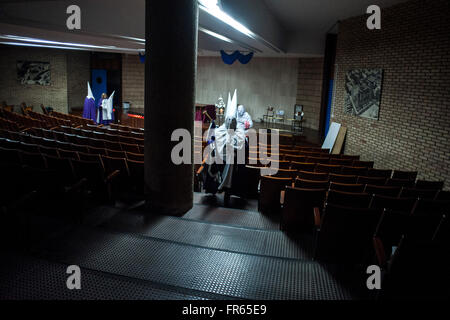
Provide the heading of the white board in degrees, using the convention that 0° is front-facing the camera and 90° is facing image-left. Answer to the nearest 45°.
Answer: approximately 45°

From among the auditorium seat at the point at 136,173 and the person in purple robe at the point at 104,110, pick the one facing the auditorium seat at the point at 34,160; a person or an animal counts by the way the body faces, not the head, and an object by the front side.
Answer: the person in purple robe

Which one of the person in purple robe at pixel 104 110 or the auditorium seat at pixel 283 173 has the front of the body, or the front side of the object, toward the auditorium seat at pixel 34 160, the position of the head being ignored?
the person in purple robe

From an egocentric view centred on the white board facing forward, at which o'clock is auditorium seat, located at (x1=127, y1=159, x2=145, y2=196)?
The auditorium seat is roughly at 11 o'clock from the white board.

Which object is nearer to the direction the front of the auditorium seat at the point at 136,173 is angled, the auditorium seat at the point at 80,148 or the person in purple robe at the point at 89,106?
the person in purple robe

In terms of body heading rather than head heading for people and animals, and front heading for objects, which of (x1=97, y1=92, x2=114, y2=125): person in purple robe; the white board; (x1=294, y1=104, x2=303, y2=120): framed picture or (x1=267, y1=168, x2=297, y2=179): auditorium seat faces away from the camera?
the auditorium seat

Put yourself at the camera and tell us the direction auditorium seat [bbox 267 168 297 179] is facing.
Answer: facing away from the viewer

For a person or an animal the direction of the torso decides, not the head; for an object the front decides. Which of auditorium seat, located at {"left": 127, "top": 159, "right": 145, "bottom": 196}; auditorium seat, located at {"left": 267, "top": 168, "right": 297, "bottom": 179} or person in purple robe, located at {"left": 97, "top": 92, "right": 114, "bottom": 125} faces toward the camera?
the person in purple robe

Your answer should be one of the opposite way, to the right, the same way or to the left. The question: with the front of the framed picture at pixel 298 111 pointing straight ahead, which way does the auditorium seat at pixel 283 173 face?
the opposite way

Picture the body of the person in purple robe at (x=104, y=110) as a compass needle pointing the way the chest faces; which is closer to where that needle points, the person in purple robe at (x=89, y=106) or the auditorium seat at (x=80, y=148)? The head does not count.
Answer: the auditorium seat

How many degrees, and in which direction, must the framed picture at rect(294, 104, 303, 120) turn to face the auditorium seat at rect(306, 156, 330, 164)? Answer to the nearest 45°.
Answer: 0° — it already faces it

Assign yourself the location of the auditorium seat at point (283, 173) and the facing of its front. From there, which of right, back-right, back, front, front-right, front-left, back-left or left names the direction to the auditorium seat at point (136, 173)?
left

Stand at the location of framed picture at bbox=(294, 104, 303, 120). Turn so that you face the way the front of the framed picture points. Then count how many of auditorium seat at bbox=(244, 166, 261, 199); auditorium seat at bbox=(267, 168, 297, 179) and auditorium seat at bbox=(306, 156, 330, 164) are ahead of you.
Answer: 3

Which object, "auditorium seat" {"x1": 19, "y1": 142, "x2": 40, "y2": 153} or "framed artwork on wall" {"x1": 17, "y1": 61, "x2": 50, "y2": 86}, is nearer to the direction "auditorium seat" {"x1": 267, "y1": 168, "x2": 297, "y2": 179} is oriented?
the framed artwork on wall

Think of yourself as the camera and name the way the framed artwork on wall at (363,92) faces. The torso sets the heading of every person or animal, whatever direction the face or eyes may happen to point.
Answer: facing the viewer and to the left of the viewer

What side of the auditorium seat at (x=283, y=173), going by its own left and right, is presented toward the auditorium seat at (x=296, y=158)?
front

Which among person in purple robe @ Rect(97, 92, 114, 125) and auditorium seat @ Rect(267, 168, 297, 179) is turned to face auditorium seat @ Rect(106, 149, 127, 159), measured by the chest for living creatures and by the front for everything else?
the person in purple robe

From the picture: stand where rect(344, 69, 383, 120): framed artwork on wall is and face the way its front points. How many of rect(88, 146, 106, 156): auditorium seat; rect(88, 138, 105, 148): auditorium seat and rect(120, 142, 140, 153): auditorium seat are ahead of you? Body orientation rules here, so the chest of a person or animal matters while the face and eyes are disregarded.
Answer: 3

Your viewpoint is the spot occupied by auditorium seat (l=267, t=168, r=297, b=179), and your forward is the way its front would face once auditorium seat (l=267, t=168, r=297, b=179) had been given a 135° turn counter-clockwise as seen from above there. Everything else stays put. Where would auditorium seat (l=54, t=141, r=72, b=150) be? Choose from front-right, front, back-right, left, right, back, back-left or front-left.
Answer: front-right

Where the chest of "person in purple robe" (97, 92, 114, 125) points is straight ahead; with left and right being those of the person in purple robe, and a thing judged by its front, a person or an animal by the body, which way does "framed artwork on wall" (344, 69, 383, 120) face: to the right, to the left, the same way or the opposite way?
to the right
